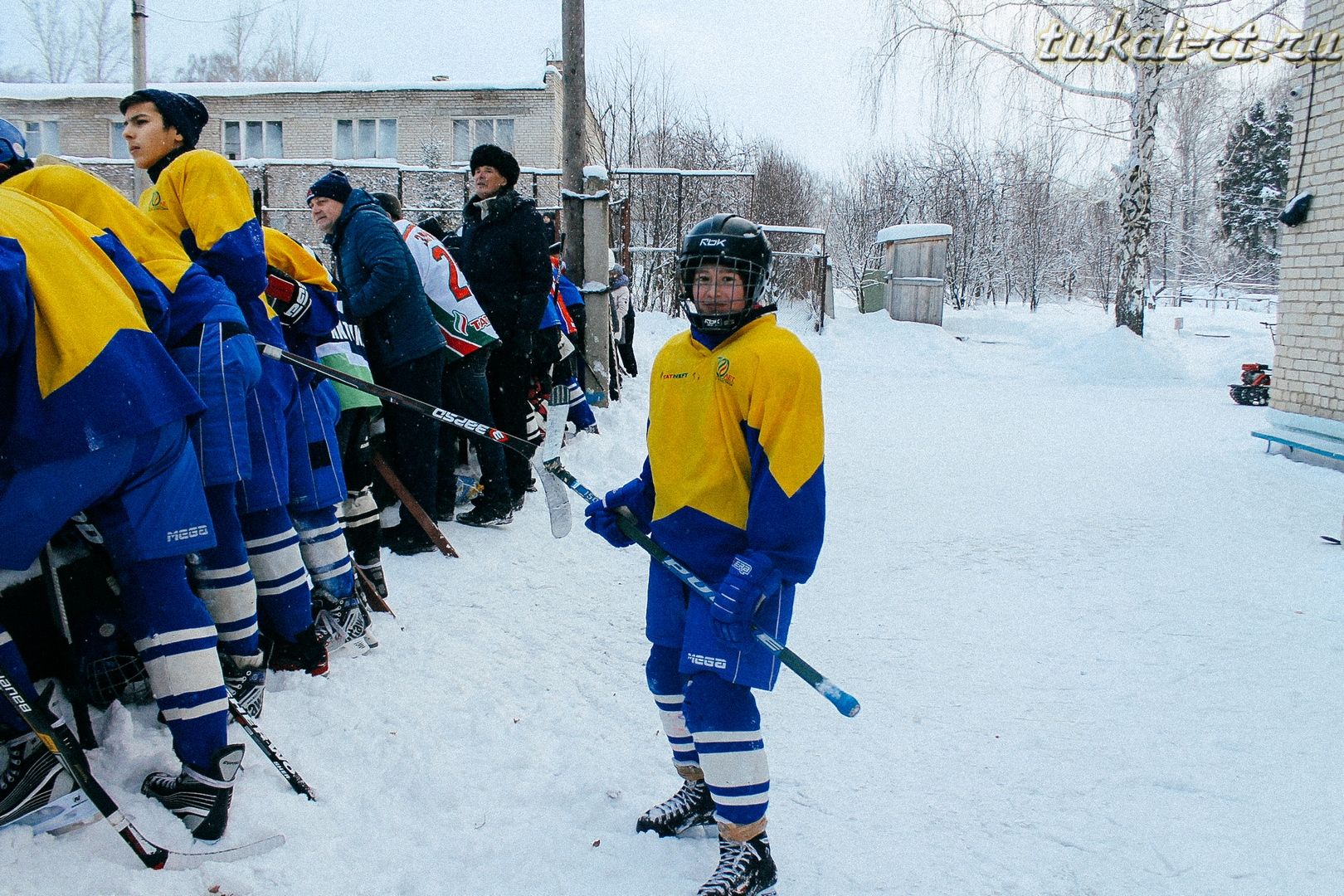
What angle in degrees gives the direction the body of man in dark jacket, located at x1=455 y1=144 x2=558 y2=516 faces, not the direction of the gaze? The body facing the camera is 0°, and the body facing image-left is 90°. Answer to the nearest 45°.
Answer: approximately 45°
